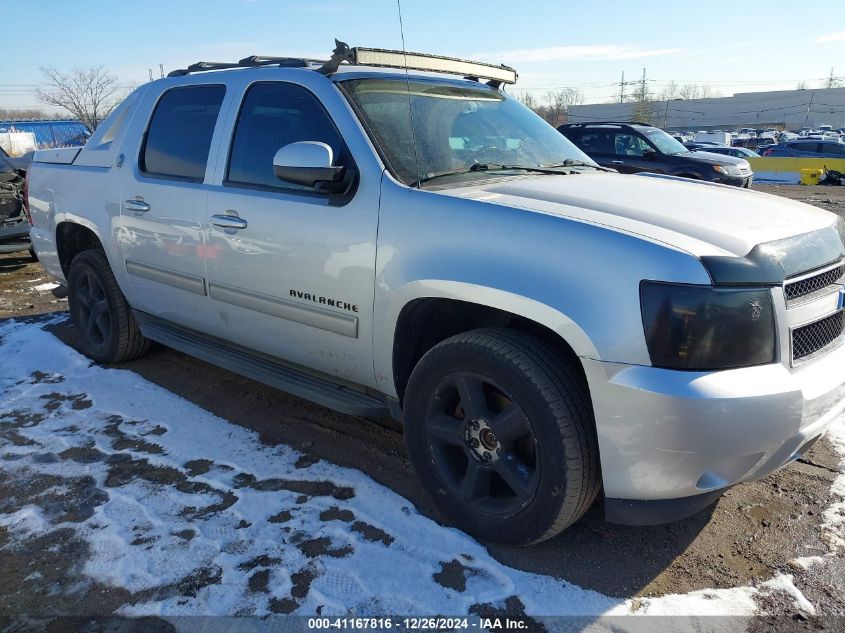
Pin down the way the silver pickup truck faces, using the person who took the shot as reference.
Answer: facing the viewer and to the right of the viewer

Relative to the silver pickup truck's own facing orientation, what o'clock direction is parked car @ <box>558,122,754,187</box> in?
The parked car is roughly at 8 o'clock from the silver pickup truck.
